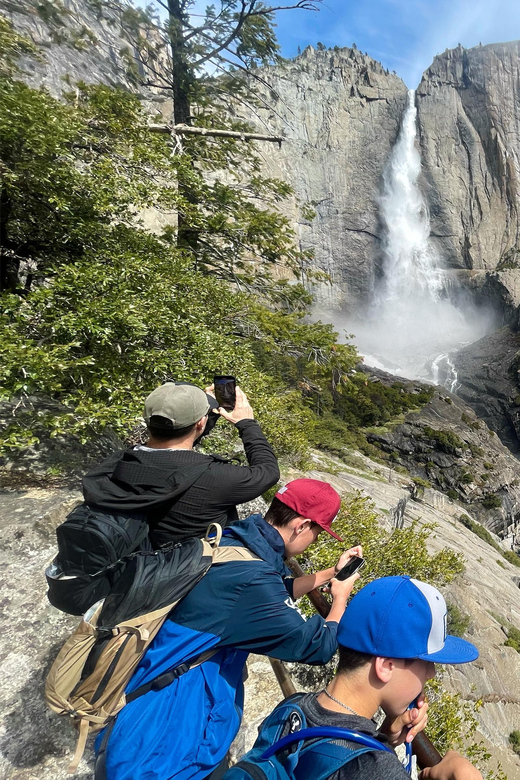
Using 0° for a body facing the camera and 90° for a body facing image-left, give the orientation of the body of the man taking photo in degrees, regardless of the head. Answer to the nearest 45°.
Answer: approximately 225°

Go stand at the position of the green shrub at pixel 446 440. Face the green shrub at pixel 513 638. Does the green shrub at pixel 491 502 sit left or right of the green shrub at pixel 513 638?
left

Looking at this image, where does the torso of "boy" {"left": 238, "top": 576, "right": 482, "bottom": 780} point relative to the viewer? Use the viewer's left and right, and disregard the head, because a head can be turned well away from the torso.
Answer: facing to the right of the viewer

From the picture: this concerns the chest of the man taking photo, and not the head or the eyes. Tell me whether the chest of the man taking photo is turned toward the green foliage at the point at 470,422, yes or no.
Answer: yes
